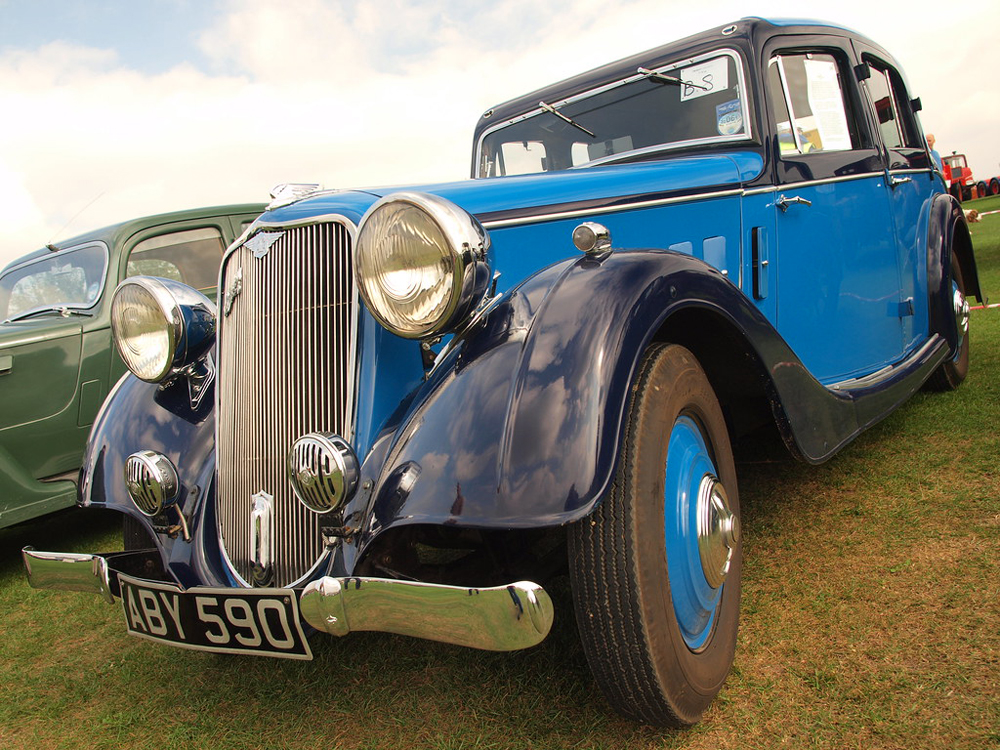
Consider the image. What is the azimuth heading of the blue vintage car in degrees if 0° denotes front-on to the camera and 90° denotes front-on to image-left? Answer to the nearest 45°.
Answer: approximately 45°

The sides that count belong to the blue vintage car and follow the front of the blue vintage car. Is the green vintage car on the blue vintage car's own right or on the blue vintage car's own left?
on the blue vintage car's own right

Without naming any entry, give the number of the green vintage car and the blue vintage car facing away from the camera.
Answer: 0

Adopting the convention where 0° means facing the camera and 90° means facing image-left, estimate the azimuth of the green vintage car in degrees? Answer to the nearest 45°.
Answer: approximately 45°

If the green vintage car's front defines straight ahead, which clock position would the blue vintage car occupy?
The blue vintage car is roughly at 10 o'clock from the green vintage car.
